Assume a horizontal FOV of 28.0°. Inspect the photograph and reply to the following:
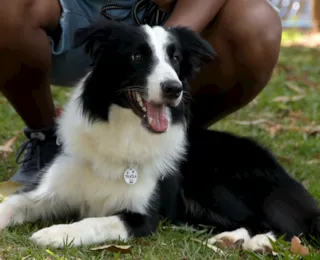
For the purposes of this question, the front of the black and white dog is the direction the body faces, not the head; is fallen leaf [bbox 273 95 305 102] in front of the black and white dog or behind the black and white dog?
behind

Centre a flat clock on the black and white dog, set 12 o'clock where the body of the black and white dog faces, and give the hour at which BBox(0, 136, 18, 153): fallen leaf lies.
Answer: The fallen leaf is roughly at 3 o'clock from the black and white dog.

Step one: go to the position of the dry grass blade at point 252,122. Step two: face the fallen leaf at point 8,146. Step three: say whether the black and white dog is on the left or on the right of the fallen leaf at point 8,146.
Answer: left

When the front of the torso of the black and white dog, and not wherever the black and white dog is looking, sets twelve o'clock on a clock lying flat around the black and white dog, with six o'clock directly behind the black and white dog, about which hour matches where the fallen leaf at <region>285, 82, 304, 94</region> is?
The fallen leaf is roughly at 5 o'clock from the black and white dog.

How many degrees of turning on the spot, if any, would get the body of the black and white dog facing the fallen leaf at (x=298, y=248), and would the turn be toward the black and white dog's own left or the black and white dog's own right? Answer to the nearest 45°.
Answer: approximately 90° to the black and white dog's own left

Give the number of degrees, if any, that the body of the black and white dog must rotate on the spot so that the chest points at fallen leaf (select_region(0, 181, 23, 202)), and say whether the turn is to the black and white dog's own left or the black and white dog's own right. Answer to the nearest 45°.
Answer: approximately 45° to the black and white dog's own right

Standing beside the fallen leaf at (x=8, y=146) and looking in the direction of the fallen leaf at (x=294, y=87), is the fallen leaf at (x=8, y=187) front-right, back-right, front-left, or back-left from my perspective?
back-right

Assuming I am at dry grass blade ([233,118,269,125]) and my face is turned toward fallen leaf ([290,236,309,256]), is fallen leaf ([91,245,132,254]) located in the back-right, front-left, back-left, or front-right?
front-right

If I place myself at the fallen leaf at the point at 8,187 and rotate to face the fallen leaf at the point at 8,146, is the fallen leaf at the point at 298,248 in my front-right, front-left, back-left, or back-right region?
back-right

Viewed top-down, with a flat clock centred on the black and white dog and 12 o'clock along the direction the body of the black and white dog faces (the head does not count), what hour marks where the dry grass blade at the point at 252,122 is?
The dry grass blade is roughly at 5 o'clock from the black and white dog.

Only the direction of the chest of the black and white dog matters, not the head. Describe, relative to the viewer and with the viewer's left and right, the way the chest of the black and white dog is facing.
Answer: facing the viewer and to the left of the viewer

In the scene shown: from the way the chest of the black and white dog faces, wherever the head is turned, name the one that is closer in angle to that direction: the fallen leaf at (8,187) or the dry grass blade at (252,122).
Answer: the fallen leaf
